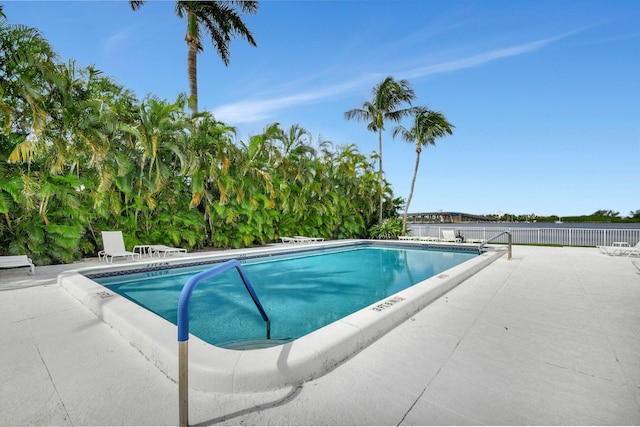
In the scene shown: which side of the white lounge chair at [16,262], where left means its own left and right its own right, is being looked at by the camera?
right

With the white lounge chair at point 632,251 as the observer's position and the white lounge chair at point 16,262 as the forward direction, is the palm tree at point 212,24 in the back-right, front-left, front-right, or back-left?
front-right

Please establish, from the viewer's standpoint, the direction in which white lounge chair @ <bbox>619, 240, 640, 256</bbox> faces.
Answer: facing to the left of the viewer

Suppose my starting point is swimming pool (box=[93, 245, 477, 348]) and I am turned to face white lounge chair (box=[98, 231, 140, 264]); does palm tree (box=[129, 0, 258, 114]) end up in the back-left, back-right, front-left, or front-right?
front-right

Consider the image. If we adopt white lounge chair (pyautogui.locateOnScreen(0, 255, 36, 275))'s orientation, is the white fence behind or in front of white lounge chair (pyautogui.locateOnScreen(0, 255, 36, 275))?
in front

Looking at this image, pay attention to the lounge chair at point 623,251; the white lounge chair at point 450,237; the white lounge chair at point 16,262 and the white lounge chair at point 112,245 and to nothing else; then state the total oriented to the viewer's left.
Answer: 1

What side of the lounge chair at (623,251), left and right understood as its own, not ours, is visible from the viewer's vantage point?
left

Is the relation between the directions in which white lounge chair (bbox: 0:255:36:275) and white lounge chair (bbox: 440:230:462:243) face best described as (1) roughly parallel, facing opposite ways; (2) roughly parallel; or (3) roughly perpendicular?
roughly perpendicular

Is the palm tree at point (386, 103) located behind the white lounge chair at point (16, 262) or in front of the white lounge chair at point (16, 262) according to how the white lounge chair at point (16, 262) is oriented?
in front

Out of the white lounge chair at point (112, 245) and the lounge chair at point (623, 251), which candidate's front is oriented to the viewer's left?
the lounge chair
